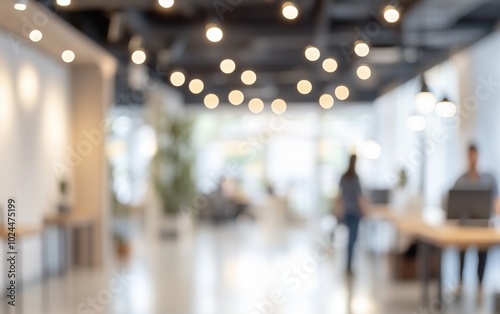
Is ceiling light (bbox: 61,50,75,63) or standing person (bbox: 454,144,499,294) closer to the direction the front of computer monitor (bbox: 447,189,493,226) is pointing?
the standing person

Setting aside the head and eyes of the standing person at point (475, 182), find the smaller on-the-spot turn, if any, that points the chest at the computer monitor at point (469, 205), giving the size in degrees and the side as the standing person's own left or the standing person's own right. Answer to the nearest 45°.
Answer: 0° — they already face it

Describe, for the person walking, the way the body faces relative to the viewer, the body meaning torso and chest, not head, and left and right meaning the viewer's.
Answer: facing away from the viewer

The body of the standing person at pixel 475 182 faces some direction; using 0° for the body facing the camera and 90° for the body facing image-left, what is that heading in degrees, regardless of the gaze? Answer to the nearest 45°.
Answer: approximately 0°

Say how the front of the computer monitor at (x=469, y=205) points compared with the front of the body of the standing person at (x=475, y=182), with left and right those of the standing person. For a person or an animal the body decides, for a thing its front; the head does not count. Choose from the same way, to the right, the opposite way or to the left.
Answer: the opposite way

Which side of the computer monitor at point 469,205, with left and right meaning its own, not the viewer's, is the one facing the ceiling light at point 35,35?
left

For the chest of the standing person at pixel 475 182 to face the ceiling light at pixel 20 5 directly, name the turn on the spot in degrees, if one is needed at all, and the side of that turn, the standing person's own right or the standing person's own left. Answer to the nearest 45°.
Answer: approximately 45° to the standing person's own right

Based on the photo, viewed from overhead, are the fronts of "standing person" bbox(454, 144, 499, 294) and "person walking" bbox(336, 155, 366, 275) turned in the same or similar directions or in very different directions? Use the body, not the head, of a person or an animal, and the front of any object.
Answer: very different directions

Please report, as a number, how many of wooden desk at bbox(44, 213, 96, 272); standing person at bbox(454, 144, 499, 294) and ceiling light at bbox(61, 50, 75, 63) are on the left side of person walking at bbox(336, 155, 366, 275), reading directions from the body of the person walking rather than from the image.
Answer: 2

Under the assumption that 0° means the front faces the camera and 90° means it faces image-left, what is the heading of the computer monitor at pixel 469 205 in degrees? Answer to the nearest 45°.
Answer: approximately 180°

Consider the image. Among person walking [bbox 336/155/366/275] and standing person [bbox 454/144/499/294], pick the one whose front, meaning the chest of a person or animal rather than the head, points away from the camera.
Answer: the person walking
